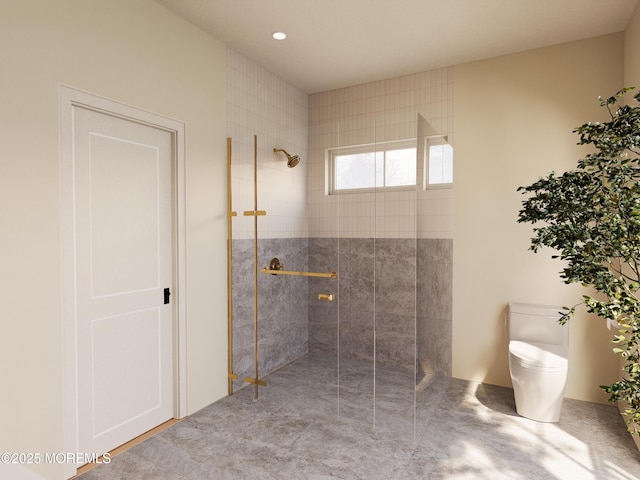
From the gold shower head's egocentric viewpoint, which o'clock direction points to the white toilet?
The white toilet is roughly at 11 o'clock from the gold shower head.

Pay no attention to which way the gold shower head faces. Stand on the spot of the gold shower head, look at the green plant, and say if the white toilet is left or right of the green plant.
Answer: left

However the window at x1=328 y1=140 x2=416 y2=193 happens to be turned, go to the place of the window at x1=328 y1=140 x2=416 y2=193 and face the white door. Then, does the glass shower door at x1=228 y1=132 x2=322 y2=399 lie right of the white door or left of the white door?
right

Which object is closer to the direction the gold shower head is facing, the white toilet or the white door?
the white toilet

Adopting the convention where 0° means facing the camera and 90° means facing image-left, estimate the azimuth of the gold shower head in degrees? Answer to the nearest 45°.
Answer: approximately 315°

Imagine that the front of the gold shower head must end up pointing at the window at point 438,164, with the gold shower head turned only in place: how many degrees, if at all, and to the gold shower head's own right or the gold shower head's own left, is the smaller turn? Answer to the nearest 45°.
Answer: approximately 45° to the gold shower head's own left

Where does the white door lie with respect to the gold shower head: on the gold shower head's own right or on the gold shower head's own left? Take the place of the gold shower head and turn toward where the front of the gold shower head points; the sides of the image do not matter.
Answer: on the gold shower head's own right
